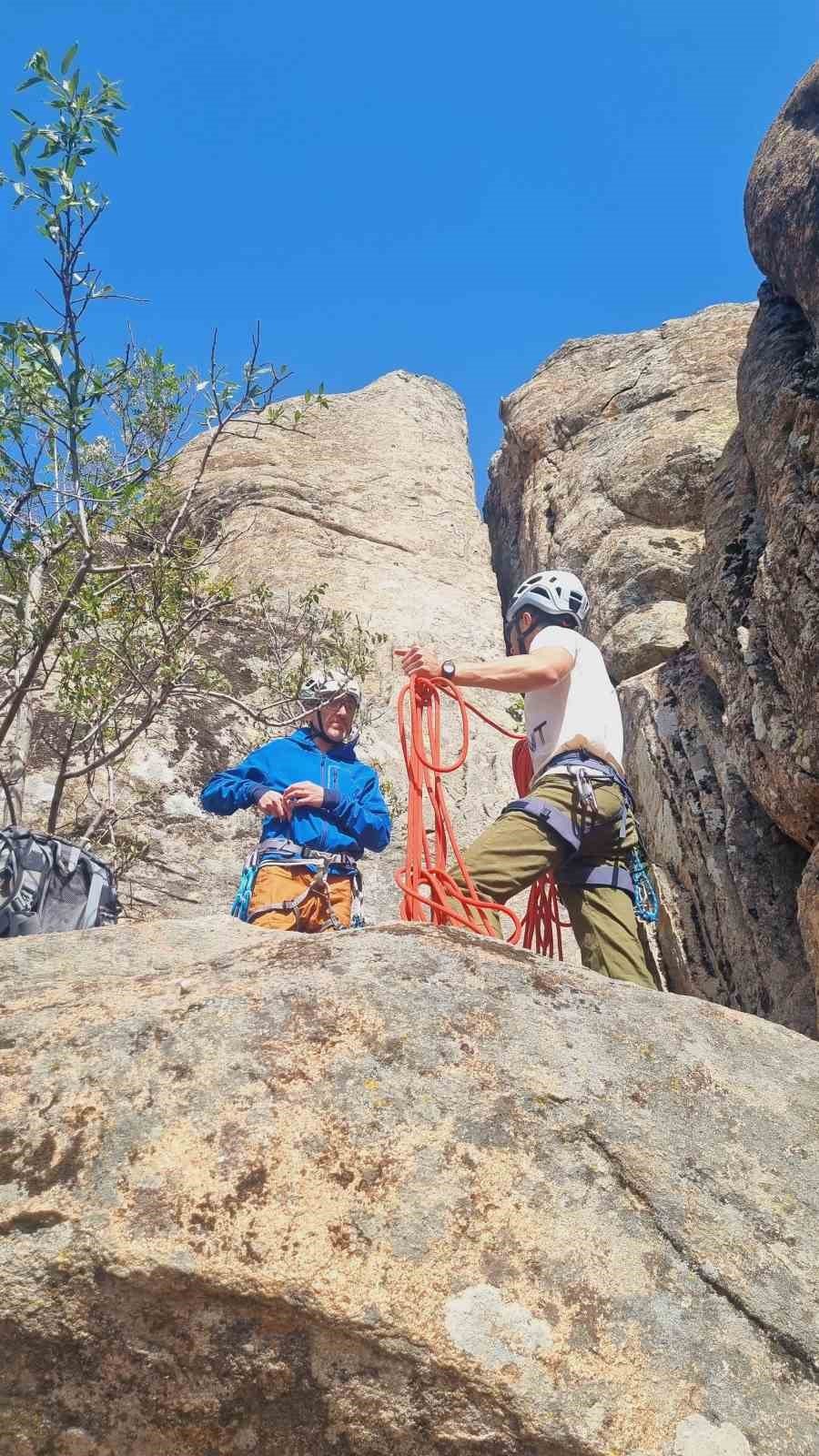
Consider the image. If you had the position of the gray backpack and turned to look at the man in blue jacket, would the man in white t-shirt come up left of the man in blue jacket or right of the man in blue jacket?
right

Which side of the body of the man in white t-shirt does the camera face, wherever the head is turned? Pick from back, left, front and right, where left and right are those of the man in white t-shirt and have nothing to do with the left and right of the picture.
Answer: left

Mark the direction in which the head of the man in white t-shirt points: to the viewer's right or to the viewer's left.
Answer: to the viewer's left

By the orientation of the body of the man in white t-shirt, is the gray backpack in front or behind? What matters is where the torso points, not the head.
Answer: in front

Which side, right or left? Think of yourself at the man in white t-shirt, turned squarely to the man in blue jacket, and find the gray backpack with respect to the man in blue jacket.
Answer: left
